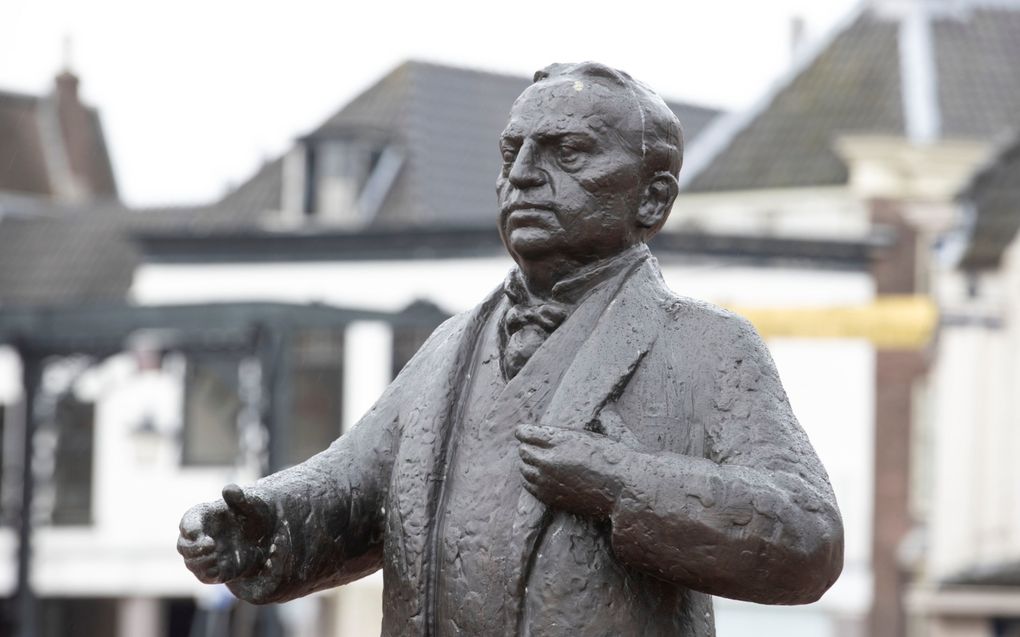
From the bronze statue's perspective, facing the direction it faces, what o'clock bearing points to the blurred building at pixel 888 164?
The blurred building is roughly at 5 o'clock from the bronze statue.

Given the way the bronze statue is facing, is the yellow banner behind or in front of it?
behind

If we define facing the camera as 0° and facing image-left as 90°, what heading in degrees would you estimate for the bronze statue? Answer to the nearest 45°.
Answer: approximately 45°

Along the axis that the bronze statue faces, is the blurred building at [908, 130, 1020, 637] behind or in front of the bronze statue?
behind
